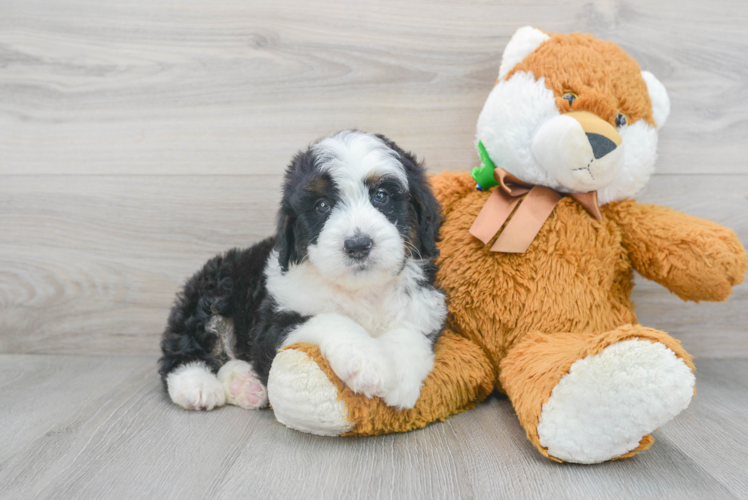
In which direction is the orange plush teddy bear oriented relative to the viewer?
toward the camera

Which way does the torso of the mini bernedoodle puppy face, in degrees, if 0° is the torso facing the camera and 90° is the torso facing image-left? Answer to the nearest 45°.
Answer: approximately 315°
